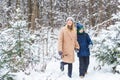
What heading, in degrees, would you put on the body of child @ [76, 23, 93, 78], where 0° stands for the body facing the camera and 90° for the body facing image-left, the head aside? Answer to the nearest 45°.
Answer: approximately 0°

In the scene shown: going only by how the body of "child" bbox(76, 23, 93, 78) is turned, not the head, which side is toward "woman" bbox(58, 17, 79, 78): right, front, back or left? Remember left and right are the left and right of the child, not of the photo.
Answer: right

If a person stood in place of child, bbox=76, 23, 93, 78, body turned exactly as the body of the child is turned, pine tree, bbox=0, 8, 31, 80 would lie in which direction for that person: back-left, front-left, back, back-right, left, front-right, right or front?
right

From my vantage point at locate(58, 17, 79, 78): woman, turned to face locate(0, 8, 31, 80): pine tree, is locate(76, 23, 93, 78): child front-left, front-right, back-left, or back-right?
back-right
